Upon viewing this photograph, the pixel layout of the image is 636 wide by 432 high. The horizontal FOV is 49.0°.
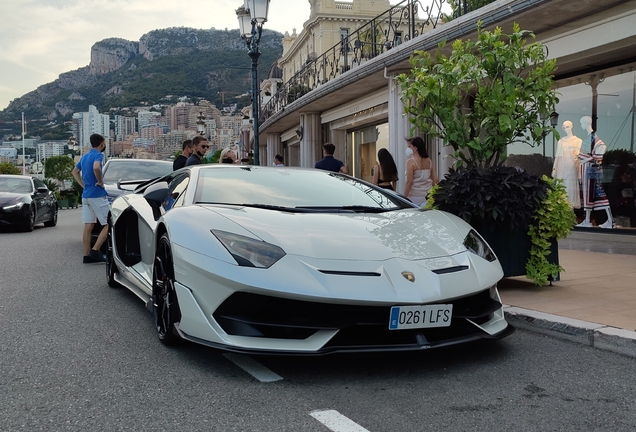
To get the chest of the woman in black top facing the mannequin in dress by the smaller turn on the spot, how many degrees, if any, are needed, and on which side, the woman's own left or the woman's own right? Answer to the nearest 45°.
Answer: approximately 45° to the woman's own right

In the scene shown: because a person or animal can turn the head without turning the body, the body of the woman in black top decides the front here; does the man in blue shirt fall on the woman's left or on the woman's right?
on the woman's left

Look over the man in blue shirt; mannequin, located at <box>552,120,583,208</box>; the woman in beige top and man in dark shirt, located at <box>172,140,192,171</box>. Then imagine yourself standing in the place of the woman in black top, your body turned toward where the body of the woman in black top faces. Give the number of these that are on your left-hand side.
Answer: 2

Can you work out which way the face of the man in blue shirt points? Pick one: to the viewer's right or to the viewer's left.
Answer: to the viewer's right

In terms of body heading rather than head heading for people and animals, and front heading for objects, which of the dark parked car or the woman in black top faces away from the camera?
the woman in black top

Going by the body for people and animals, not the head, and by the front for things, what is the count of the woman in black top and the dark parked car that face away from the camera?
1

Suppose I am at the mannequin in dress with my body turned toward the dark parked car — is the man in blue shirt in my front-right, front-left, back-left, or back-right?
front-left

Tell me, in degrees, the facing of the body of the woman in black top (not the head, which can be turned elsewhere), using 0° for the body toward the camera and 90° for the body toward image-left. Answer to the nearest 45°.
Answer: approximately 180°

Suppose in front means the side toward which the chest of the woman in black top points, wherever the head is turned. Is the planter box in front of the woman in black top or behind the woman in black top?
behind

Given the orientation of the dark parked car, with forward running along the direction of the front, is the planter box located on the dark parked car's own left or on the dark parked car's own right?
on the dark parked car's own left

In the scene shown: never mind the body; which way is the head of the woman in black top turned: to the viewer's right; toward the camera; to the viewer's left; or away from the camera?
away from the camera

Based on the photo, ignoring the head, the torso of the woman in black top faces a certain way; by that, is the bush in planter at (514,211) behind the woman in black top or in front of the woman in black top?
behind

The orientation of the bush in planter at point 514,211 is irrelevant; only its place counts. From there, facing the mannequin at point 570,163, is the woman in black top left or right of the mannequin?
left

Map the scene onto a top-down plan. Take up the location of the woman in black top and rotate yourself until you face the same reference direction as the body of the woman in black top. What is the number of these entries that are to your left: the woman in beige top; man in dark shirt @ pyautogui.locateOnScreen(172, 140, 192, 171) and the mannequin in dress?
1

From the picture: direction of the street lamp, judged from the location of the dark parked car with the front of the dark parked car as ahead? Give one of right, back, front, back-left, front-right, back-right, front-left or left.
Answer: left

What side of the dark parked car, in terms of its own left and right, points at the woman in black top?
left

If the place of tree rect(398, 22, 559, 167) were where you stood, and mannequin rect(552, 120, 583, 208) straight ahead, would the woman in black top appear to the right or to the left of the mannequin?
left

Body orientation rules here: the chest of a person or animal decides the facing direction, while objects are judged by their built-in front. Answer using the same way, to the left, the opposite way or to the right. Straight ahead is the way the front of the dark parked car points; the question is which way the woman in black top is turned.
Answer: the opposite way
